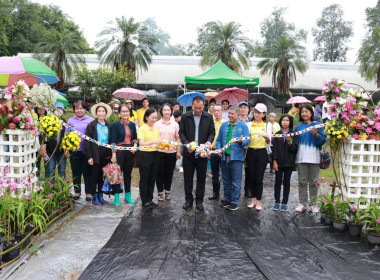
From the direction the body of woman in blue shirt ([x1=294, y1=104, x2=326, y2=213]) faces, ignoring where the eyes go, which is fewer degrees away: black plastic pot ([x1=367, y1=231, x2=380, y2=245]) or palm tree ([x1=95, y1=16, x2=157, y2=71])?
the black plastic pot

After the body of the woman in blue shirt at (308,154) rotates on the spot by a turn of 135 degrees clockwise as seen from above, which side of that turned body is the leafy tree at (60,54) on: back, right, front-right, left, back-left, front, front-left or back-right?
front

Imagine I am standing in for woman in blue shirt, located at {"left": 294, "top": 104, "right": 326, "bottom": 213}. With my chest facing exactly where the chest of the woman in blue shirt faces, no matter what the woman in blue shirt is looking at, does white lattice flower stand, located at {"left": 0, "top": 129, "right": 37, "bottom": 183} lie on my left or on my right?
on my right

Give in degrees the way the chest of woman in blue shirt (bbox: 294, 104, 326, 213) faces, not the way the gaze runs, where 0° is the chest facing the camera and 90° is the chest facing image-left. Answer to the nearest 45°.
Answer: approximately 0°

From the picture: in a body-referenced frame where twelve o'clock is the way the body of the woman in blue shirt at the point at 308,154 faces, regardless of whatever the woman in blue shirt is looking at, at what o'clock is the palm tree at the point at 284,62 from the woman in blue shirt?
The palm tree is roughly at 6 o'clock from the woman in blue shirt.

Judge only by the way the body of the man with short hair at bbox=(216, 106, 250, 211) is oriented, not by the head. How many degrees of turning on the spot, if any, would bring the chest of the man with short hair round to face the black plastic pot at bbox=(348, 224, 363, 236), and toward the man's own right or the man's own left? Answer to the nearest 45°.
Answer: approximately 90° to the man's own left

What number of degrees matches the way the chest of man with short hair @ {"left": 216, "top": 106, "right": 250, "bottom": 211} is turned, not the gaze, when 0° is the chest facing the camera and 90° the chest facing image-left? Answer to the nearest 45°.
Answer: approximately 45°

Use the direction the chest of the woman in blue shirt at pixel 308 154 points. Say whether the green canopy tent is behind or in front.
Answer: behind

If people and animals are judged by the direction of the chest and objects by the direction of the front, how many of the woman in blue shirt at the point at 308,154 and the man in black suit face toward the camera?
2

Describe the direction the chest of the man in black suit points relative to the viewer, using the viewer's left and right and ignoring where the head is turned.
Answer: facing the viewer

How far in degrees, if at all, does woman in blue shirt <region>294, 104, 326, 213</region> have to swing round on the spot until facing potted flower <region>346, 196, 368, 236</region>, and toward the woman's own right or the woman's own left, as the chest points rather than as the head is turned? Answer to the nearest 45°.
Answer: approximately 45° to the woman's own left

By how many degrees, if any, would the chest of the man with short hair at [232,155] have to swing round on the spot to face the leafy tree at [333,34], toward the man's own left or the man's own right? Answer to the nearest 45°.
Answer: approximately 135° to the man's own right

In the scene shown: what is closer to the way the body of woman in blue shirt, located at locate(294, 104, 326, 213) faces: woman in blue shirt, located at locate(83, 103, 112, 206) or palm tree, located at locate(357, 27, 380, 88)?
the woman in blue shirt

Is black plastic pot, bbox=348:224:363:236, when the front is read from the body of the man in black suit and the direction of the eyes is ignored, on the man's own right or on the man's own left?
on the man's own left
